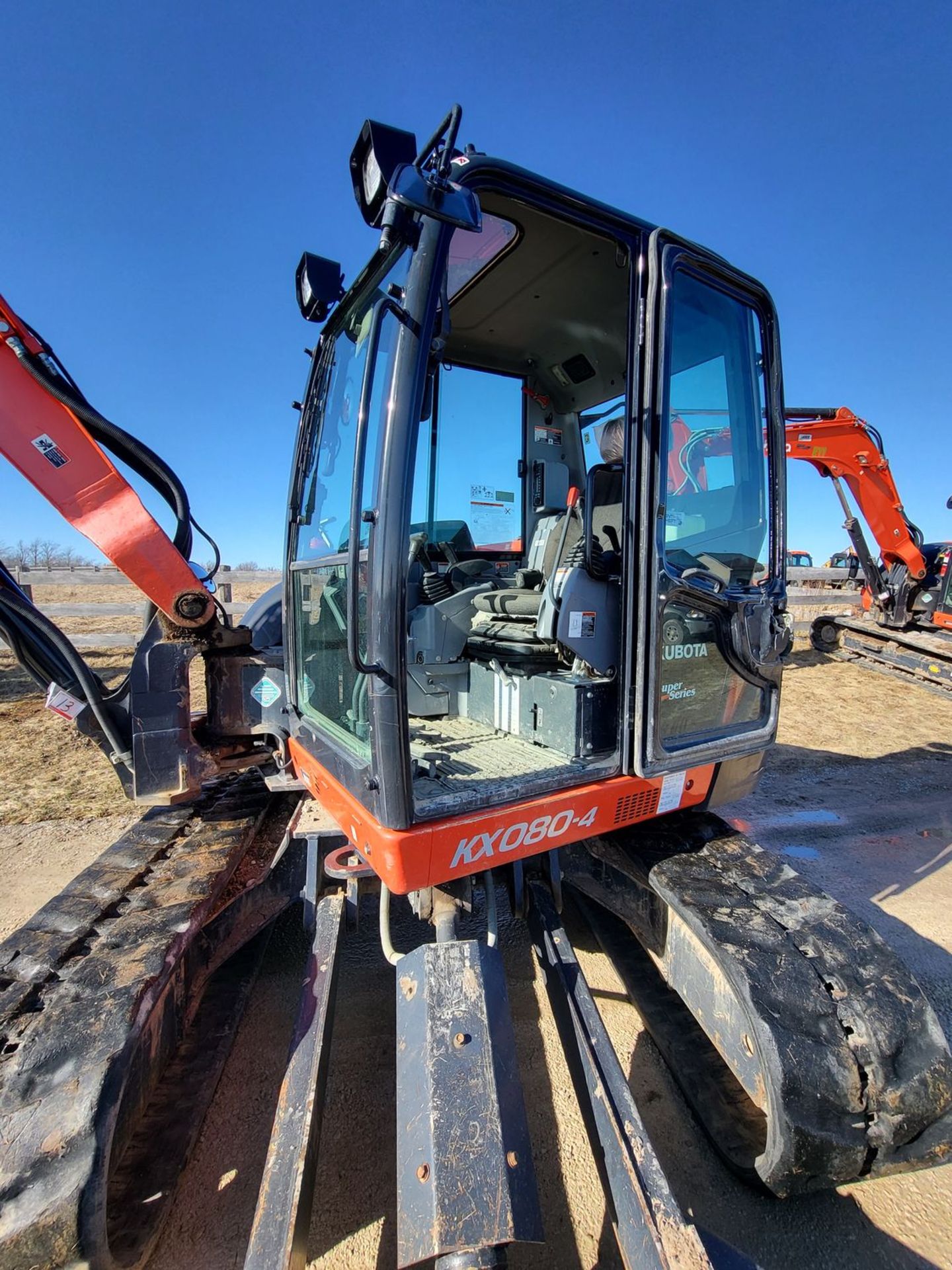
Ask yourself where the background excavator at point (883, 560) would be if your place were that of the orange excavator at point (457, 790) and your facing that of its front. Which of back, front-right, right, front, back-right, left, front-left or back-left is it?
back

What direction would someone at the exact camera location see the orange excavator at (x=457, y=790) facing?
facing the viewer and to the left of the viewer
